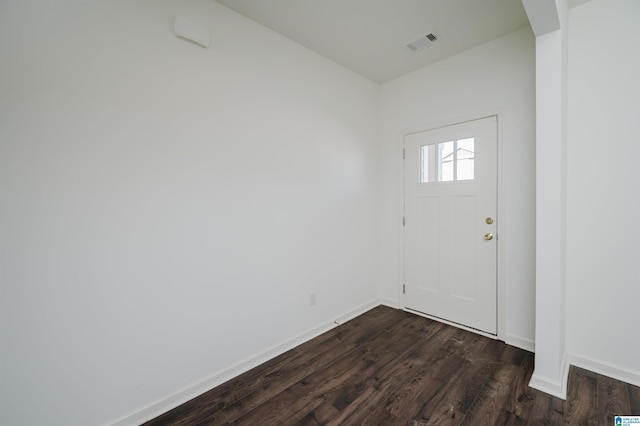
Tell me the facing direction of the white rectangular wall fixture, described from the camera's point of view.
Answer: facing the viewer and to the right of the viewer

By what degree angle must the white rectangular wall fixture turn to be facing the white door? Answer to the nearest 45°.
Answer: approximately 45° to its left

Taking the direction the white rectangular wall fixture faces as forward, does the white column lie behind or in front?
in front
